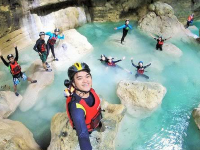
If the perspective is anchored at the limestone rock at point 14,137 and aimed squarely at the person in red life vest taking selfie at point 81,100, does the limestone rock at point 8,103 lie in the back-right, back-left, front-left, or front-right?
back-left

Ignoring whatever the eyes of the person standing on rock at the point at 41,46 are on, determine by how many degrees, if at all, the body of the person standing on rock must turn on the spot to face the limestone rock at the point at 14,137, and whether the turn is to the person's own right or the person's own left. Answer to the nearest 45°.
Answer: approximately 45° to the person's own right

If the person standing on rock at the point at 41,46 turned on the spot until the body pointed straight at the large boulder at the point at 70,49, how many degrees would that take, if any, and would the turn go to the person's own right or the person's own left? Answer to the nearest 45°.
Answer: approximately 90° to the person's own left

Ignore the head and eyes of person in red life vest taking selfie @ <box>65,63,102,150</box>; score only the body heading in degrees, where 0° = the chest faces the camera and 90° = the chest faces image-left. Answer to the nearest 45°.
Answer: approximately 315°

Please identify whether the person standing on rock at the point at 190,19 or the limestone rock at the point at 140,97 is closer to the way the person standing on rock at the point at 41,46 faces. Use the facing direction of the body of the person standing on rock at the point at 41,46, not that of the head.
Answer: the limestone rock
